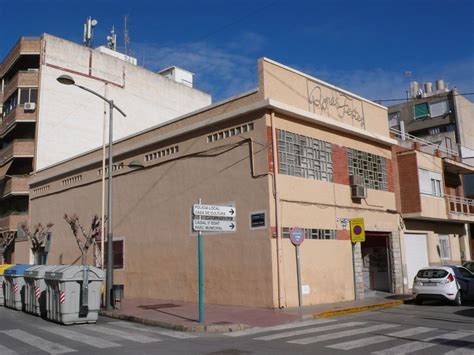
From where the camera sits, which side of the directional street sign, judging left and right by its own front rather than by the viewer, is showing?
front

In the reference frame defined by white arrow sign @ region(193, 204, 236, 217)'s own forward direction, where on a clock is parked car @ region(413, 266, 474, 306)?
The parked car is roughly at 8 o'clock from the white arrow sign.

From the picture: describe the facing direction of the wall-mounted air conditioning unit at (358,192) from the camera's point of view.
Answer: facing the viewer and to the right of the viewer

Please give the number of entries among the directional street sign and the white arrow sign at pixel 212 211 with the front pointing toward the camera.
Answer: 2

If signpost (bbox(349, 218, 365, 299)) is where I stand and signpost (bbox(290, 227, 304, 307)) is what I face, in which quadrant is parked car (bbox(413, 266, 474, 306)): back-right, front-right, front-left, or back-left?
back-left

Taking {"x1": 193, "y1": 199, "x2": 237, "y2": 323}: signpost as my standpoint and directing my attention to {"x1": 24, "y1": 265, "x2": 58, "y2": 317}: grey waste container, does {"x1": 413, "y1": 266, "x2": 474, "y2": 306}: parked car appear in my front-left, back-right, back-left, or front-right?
back-right

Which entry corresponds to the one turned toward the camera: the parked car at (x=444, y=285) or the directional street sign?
the directional street sign

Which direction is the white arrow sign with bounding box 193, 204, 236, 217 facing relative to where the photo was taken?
toward the camera

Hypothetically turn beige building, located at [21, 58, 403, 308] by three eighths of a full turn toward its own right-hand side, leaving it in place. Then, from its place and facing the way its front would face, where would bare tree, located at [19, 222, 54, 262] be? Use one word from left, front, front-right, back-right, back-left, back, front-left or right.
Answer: front-right

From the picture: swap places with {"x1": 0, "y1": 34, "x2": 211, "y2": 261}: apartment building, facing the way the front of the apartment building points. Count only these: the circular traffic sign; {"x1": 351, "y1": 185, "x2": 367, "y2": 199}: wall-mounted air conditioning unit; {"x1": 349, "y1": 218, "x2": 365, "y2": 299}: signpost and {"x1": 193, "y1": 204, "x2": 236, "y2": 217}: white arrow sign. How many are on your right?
0

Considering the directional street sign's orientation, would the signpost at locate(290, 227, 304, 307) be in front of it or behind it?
behind

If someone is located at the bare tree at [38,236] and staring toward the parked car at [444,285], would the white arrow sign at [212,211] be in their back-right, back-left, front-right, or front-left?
front-right

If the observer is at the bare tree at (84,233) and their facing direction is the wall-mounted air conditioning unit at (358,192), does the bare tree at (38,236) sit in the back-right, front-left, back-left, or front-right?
back-left

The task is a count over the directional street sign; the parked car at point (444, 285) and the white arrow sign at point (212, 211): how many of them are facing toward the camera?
2

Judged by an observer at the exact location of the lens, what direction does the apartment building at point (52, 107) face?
facing the viewer and to the left of the viewer

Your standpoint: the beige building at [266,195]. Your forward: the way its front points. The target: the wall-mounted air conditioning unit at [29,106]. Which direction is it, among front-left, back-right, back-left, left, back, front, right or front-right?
back

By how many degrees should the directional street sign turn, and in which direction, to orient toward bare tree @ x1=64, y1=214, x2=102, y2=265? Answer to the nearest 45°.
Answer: approximately 135° to its right
